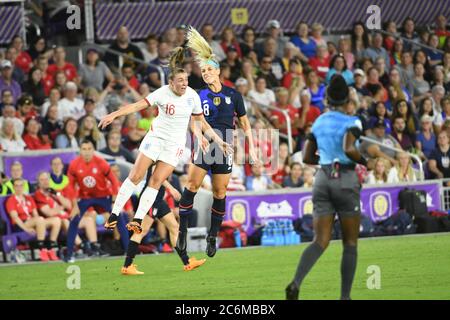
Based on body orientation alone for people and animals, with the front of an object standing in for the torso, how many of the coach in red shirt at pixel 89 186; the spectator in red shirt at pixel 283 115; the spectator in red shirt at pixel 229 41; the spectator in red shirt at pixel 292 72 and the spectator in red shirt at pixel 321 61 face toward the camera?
5

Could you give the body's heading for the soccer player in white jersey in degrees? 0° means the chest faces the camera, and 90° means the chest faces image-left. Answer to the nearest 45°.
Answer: approximately 0°

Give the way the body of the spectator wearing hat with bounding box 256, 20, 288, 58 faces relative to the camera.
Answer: toward the camera

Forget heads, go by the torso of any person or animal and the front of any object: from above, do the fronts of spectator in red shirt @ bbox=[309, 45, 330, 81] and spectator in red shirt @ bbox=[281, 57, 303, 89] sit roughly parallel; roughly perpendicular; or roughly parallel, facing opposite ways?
roughly parallel

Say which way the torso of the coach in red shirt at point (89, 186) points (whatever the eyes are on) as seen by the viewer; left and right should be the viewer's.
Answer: facing the viewer

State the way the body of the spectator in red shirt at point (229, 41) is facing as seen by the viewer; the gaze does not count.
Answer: toward the camera

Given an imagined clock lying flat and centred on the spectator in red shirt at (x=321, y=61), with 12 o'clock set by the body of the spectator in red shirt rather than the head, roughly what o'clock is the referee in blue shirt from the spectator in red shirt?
The referee in blue shirt is roughly at 12 o'clock from the spectator in red shirt.

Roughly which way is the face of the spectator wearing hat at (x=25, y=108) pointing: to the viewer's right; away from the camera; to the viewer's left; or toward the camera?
toward the camera

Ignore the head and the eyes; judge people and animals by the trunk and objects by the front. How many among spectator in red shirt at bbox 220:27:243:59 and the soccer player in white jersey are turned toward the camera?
2

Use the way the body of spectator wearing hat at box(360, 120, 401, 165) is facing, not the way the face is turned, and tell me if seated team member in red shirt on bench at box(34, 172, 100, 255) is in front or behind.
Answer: in front

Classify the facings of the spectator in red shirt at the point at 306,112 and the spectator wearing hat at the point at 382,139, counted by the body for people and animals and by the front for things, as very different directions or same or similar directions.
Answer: same or similar directions

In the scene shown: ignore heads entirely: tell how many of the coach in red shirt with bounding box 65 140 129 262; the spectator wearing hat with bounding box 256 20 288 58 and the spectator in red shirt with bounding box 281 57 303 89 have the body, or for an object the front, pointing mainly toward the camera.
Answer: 3
